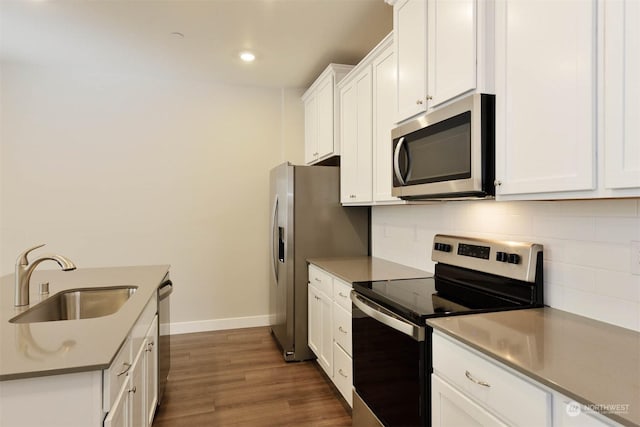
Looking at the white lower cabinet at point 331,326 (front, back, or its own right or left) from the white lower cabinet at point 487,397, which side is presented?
left

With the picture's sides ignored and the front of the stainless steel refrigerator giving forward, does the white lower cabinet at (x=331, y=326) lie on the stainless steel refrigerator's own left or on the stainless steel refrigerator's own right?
on the stainless steel refrigerator's own left

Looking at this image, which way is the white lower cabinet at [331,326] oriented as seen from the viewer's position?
to the viewer's left

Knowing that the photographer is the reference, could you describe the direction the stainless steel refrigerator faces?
facing to the left of the viewer

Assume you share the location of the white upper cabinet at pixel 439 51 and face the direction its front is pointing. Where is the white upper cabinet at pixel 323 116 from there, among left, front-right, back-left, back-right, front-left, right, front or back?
right

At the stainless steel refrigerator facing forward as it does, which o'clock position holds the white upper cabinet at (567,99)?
The white upper cabinet is roughly at 8 o'clock from the stainless steel refrigerator.

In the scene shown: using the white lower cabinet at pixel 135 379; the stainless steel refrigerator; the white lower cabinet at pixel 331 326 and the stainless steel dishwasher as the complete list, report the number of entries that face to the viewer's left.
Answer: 2

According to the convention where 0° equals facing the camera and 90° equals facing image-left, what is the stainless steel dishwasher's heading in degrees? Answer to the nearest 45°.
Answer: approximately 270°

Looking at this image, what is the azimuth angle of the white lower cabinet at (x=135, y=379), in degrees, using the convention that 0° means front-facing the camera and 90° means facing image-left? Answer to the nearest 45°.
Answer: approximately 270°
